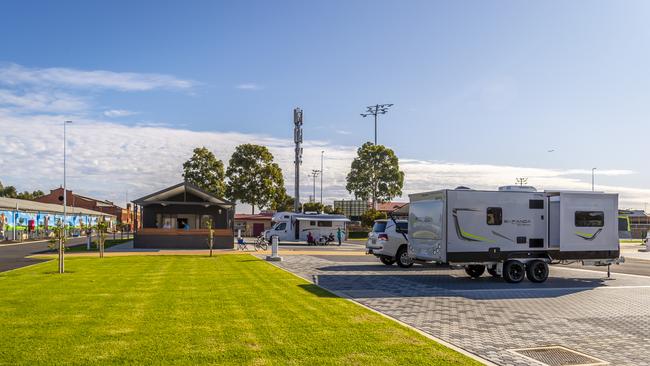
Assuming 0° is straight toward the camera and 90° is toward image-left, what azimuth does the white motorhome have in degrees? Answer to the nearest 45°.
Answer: approximately 90°

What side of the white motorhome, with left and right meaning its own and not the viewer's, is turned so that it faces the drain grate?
left

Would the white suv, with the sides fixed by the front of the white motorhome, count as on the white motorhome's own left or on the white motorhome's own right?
on the white motorhome's own left

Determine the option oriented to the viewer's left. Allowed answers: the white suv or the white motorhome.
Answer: the white motorhome

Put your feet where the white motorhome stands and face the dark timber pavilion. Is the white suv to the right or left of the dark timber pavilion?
left
